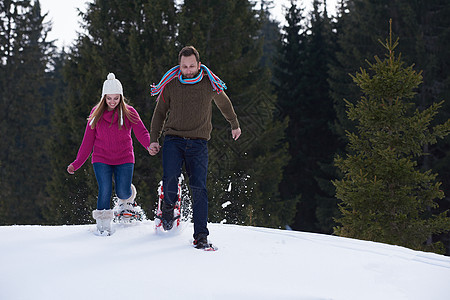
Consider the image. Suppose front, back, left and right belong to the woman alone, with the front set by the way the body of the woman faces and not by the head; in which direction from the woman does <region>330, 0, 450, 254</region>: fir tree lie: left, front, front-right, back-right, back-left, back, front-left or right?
back-left

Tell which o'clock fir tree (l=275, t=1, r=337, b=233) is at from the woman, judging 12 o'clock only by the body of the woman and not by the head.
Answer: The fir tree is roughly at 7 o'clock from the woman.

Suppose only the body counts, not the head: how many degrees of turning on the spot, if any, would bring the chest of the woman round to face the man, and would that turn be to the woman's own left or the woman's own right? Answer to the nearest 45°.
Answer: approximately 45° to the woman's own left

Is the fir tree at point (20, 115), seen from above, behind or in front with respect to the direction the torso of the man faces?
behind

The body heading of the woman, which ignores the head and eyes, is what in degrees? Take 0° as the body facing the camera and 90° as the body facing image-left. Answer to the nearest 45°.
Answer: approximately 0°

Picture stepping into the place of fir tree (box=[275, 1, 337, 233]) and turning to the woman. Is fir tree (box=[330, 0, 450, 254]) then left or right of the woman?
left

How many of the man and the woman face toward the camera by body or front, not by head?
2

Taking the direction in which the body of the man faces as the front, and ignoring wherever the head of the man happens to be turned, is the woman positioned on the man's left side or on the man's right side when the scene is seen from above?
on the man's right side

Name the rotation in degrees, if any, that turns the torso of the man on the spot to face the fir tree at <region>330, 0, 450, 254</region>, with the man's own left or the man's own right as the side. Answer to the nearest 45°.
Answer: approximately 135° to the man's own left

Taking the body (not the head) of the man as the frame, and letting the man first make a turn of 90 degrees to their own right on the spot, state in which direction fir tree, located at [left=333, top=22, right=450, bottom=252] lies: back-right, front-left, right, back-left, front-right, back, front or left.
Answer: back-right

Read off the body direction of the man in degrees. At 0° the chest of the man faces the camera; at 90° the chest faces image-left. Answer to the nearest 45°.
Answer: approximately 0°
